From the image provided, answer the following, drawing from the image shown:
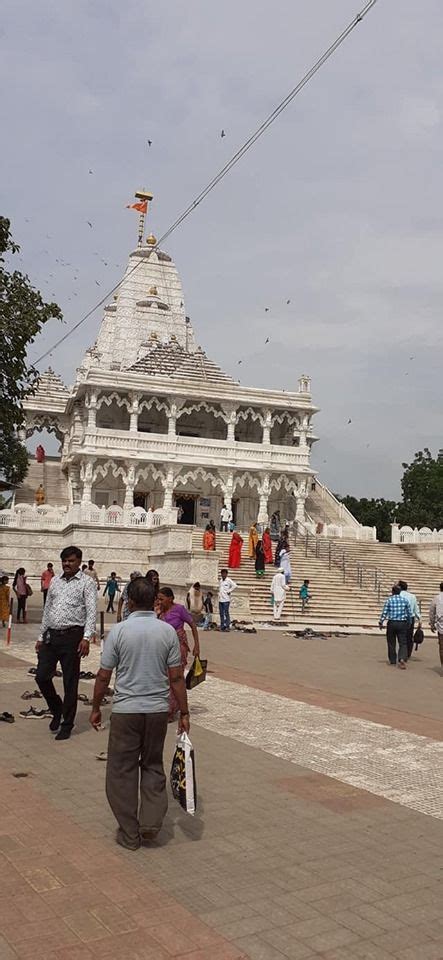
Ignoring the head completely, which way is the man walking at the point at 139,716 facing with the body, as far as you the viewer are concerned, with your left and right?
facing away from the viewer

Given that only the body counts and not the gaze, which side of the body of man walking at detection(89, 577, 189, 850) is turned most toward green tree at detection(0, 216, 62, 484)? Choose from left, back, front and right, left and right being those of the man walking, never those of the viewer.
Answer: front

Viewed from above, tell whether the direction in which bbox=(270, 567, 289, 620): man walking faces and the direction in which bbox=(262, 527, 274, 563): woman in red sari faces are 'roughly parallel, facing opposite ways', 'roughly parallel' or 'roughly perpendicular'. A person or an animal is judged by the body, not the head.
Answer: roughly parallel

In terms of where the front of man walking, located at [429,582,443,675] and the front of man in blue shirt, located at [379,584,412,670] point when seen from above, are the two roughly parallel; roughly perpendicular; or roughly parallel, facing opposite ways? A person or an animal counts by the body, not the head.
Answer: roughly parallel

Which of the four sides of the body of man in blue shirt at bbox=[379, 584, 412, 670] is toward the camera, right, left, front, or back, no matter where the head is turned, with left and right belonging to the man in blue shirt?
back

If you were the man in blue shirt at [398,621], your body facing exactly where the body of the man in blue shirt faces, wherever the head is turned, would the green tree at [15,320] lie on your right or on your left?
on your left

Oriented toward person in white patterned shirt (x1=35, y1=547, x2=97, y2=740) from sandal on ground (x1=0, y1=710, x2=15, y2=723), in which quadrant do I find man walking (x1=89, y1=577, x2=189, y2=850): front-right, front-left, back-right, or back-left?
front-right
